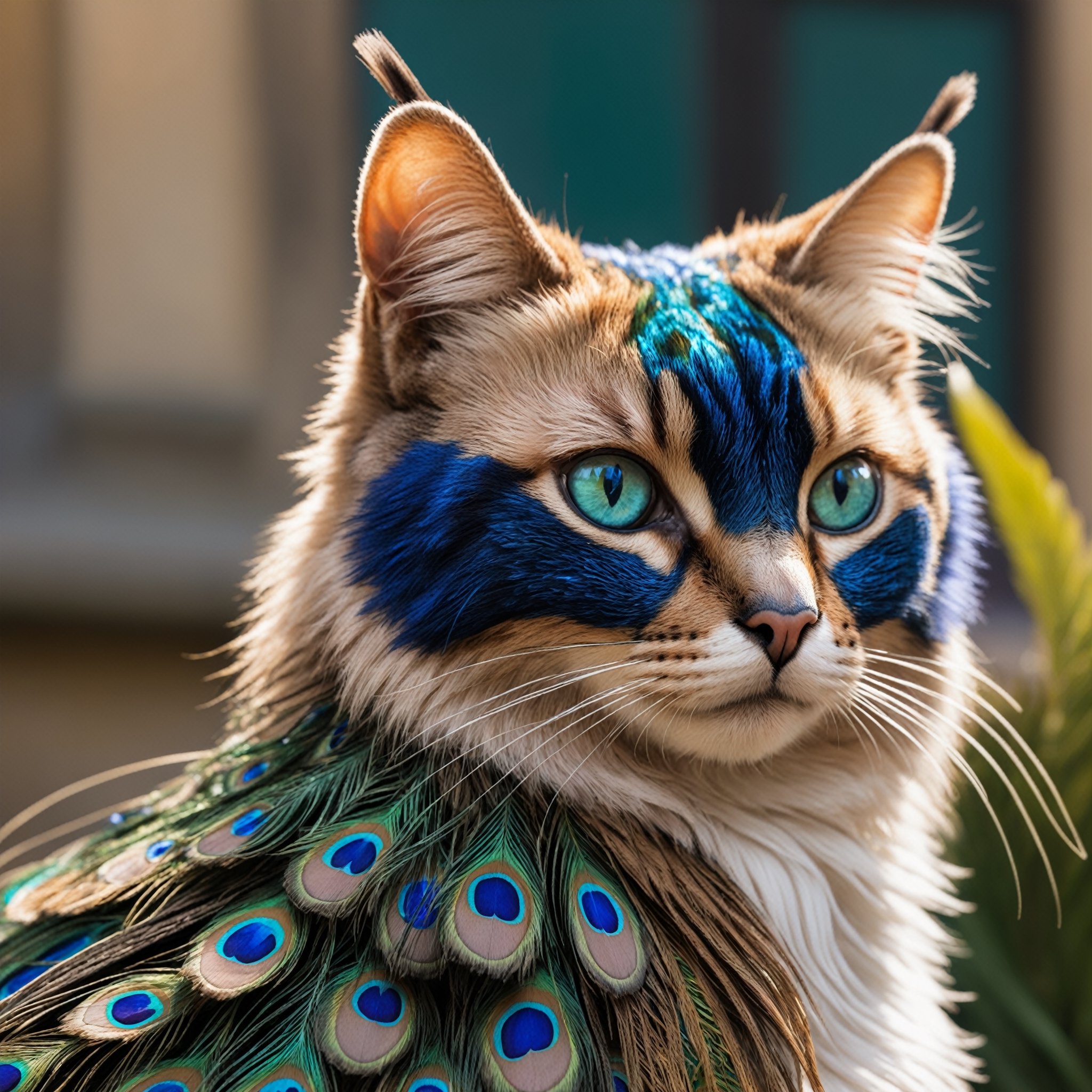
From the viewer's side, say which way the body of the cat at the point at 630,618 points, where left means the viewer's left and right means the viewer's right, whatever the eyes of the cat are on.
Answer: facing the viewer and to the right of the viewer

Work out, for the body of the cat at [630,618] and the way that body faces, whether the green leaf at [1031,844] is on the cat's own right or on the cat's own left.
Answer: on the cat's own left
